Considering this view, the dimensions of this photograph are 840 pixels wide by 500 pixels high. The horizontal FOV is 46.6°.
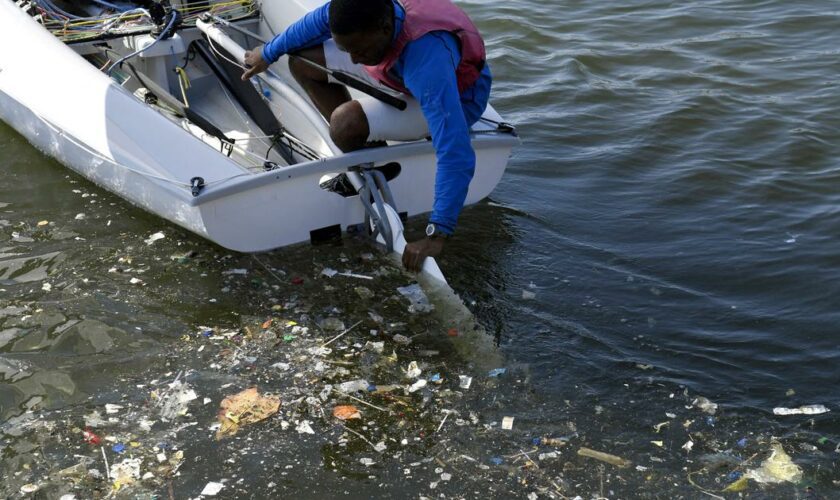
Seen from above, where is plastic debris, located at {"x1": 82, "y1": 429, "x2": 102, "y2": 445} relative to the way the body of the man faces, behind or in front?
in front

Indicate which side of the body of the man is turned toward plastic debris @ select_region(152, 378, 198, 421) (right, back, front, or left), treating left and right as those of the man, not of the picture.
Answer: front

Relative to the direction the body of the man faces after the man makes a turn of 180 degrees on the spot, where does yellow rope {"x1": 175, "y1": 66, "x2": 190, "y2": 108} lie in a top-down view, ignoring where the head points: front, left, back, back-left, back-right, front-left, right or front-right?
left

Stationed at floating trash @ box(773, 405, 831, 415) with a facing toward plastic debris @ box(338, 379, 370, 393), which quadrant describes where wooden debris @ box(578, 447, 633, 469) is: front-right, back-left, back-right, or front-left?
front-left

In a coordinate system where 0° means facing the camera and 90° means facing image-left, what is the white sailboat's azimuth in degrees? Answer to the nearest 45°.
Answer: approximately 135°

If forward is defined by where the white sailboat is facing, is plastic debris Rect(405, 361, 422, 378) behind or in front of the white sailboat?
behind

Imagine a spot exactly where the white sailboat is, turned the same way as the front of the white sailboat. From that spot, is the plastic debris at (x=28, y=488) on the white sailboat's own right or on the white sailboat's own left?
on the white sailboat's own left

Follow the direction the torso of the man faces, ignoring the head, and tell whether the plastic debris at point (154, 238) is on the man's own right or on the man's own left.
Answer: on the man's own right

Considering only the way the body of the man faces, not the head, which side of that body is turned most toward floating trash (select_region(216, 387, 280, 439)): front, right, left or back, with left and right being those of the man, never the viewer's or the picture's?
front

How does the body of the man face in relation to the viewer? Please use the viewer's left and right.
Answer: facing the viewer and to the left of the viewer

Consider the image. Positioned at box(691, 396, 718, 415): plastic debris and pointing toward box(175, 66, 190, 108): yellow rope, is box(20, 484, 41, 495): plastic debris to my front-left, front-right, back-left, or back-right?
front-left

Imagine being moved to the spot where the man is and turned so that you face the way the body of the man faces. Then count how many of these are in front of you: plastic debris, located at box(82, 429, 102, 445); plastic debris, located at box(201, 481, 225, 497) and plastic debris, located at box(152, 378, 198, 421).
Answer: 3

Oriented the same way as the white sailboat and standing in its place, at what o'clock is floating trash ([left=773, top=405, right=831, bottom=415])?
The floating trash is roughly at 6 o'clock from the white sailboat.

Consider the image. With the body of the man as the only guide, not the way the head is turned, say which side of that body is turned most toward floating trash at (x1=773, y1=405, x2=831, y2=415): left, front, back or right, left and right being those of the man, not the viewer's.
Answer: left

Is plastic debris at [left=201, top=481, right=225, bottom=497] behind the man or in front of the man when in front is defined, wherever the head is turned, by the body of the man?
in front

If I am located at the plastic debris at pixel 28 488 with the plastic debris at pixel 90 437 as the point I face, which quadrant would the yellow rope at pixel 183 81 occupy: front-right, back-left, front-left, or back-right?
front-left

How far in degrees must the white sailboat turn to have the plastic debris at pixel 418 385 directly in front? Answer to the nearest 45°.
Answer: approximately 180°

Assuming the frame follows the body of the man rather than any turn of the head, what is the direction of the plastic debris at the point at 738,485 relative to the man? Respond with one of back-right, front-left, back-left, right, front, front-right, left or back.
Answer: left
